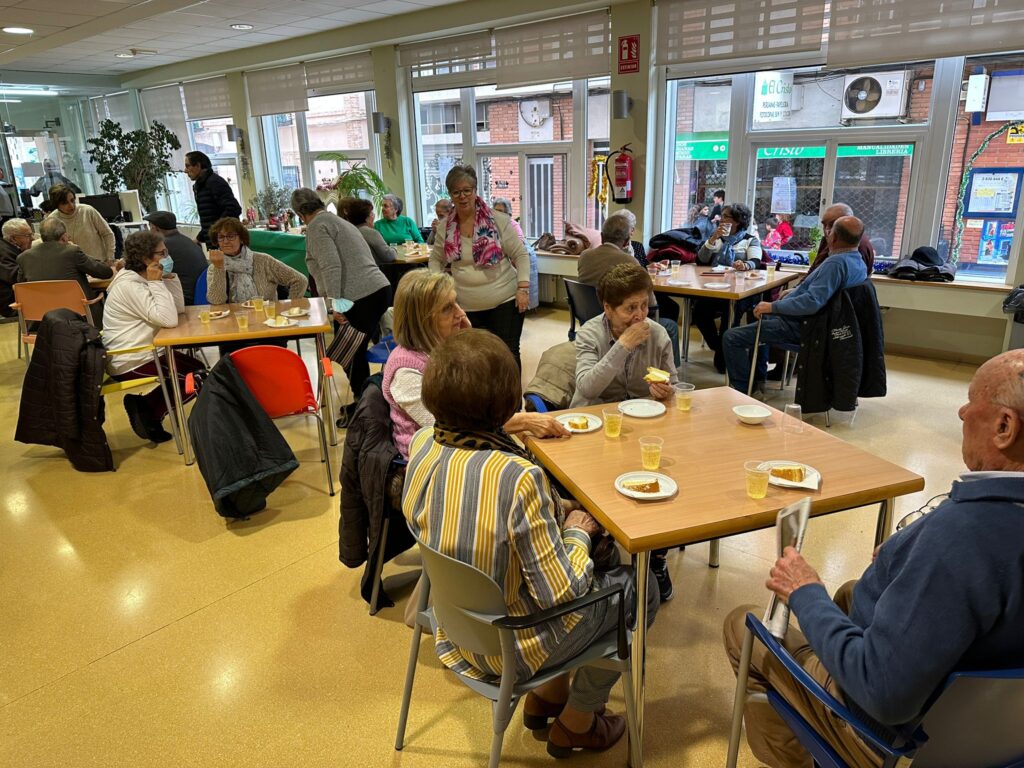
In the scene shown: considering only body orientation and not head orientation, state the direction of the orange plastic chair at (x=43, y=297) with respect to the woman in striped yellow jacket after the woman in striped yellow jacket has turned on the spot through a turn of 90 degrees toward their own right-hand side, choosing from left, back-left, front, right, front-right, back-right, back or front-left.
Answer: back

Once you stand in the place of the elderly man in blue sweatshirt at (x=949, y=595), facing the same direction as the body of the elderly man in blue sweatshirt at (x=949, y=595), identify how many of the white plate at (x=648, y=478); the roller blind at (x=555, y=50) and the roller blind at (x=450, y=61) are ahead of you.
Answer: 3

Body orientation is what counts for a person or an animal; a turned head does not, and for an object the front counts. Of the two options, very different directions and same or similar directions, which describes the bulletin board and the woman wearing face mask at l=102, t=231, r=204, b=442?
very different directions

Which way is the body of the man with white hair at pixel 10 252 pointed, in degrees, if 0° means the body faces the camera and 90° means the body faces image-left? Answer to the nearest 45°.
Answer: approximately 270°

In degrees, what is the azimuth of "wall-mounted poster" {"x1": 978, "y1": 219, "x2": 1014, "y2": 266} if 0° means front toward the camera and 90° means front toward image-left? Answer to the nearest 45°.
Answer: approximately 0°

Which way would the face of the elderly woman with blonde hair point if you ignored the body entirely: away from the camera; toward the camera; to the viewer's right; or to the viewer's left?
to the viewer's right

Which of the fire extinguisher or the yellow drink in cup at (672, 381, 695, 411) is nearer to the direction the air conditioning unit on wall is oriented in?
the yellow drink in cup

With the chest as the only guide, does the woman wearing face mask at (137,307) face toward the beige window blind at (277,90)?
no

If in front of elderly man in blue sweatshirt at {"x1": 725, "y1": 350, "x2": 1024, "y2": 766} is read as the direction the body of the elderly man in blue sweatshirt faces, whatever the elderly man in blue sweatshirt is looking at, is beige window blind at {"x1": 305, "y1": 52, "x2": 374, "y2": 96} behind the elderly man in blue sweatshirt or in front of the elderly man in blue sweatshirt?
in front

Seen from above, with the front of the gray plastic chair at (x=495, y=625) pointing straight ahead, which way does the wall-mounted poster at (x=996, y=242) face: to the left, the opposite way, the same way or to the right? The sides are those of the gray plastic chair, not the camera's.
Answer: the opposite way

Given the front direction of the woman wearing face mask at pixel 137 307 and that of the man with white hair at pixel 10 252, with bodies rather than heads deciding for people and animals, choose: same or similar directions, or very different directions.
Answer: same or similar directions

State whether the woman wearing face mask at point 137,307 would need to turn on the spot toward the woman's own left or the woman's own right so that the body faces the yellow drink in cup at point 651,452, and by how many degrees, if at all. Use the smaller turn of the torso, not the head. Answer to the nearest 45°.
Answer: approximately 90° to the woman's own right

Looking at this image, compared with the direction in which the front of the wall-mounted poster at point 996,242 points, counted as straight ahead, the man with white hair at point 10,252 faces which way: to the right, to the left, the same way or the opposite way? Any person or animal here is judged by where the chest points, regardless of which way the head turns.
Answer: the opposite way

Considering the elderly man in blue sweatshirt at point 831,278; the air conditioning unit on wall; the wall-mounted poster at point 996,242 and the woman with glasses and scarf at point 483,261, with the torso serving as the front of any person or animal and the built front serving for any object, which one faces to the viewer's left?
the elderly man in blue sweatshirt

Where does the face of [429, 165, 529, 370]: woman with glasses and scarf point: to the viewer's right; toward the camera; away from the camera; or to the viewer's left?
toward the camera

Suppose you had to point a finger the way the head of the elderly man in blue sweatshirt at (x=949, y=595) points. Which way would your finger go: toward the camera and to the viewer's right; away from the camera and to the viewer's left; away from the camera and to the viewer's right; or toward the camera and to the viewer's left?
away from the camera and to the viewer's left

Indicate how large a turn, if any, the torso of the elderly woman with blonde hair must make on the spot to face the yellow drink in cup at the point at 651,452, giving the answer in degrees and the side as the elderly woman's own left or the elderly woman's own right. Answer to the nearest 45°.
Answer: approximately 45° to the elderly woman's own right

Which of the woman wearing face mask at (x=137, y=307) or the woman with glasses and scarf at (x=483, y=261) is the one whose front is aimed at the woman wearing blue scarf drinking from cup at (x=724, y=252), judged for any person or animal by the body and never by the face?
the woman wearing face mask at (x=137, y=307)

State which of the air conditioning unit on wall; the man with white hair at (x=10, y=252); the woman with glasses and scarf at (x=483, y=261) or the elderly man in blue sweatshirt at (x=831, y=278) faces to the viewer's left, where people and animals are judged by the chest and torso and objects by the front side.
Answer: the elderly man in blue sweatshirt

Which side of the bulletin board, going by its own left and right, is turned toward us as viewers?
front

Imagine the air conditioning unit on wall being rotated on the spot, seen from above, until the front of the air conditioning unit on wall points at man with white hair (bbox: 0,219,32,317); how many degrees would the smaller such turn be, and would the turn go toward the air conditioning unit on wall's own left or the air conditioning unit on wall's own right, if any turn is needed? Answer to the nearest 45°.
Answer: approximately 90° to the air conditioning unit on wall's own right

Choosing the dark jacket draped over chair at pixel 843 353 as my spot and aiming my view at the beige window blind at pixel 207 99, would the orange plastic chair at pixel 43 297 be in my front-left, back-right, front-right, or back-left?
front-left
